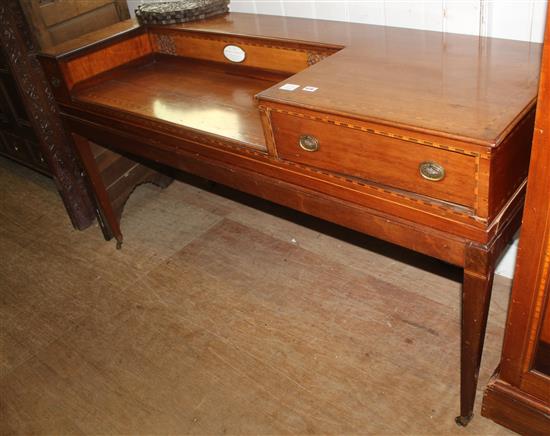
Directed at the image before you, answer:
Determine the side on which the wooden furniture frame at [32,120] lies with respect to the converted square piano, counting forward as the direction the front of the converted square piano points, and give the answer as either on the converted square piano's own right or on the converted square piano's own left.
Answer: on the converted square piano's own right

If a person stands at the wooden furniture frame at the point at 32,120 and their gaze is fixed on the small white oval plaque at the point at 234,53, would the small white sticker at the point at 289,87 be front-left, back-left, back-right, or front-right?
front-right

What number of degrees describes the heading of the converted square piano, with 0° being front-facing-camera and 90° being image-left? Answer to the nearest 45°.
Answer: approximately 45°

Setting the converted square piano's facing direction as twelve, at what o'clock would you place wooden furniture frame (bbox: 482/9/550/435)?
The wooden furniture frame is roughly at 9 o'clock from the converted square piano.
